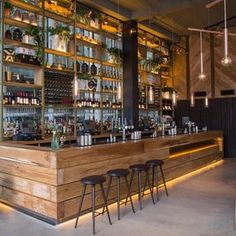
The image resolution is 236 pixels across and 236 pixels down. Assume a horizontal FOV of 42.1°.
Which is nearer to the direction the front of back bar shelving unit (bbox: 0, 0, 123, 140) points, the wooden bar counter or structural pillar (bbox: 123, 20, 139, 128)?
the wooden bar counter

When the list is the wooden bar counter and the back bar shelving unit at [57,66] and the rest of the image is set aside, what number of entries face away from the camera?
0

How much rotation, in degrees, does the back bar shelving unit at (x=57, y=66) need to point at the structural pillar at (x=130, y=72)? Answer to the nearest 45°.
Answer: approximately 90° to its left

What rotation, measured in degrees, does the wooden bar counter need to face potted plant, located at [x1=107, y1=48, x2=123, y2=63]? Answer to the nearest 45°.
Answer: approximately 135° to its left
